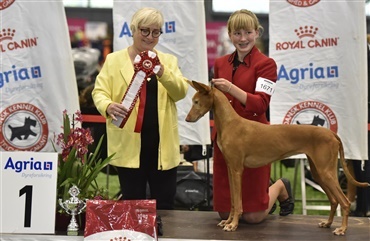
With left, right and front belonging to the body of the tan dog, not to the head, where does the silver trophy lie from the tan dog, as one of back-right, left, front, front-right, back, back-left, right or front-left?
front

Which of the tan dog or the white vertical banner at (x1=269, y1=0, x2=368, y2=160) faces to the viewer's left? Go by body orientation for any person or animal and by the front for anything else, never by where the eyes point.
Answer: the tan dog

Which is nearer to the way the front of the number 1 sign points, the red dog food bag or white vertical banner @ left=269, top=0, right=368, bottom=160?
the red dog food bag

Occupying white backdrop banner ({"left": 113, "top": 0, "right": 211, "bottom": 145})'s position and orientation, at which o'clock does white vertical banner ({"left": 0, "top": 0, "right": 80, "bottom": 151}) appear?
The white vertical banner is roughly at 3 o'clock from the white backdrop banner.

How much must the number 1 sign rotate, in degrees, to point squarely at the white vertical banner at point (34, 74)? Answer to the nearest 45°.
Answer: approximately 180°

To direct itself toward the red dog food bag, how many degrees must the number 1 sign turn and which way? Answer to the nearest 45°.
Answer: approximately 45° to its left

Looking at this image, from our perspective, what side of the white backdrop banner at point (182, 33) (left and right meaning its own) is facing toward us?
front

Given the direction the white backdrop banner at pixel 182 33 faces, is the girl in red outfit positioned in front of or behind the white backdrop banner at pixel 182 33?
in front

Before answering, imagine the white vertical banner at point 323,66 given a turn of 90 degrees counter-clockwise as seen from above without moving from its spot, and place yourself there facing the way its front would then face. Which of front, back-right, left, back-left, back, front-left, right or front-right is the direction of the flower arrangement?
back-right

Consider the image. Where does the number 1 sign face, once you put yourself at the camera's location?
facing the viewer

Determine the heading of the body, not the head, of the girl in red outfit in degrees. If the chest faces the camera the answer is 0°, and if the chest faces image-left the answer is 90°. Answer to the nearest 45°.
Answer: approximately 45°

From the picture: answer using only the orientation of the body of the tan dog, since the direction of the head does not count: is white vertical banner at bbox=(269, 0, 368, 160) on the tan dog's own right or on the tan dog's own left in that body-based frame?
on the tan dog's own right
